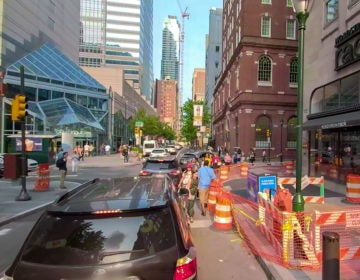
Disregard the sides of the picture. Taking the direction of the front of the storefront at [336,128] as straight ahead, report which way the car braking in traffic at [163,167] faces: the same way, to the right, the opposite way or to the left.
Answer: to the right

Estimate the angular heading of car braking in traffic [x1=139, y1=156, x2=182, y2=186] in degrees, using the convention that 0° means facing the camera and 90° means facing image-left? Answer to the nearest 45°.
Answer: approximately 180°

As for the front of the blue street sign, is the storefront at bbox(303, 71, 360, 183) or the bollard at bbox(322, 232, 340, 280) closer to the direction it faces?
the bollard

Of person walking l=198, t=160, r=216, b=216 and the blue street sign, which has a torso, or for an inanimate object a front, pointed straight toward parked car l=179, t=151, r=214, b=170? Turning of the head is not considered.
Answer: the person walking

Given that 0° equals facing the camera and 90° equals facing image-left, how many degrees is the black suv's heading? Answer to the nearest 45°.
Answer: approximately 180°

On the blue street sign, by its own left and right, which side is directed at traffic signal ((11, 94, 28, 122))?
right

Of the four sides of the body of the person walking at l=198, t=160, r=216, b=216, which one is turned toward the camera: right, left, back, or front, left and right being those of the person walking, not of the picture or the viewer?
back
